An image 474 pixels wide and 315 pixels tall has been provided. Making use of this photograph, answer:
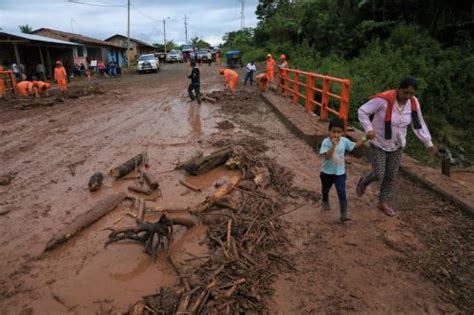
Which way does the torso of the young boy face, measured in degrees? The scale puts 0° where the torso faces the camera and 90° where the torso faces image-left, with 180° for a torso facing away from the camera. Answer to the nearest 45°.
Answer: approximately 0°

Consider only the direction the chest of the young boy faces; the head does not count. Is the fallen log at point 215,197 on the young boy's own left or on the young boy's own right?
on the young boy's own right

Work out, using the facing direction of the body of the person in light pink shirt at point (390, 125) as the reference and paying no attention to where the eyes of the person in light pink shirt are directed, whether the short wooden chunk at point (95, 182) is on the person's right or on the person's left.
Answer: on the person's right

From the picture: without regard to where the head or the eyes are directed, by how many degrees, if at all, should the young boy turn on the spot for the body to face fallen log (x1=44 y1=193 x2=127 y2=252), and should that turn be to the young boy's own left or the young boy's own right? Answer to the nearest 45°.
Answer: approximately 90° to the young boy's own right

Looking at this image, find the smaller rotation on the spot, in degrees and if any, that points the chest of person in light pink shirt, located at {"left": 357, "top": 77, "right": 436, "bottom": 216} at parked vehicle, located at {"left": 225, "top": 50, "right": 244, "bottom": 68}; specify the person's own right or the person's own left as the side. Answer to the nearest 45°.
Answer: approximately 180°

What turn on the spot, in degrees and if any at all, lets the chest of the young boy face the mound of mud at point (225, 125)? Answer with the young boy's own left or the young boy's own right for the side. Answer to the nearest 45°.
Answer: approximately 135° to the young boy's own right

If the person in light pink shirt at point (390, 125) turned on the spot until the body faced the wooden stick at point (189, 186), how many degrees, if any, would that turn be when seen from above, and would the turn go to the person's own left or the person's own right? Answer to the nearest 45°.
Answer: approximately 135° to the person's own right

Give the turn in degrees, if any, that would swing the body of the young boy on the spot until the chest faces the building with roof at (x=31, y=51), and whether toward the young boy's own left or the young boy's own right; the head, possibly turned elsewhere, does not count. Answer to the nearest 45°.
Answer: approximately 135° to the young boy's own right

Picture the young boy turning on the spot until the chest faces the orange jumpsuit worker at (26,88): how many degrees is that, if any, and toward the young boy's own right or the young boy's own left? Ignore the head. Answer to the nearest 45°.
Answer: approximately 135° to the young boy's own right

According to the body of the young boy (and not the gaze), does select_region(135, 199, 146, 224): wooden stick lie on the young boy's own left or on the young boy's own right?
on the young boy's own right

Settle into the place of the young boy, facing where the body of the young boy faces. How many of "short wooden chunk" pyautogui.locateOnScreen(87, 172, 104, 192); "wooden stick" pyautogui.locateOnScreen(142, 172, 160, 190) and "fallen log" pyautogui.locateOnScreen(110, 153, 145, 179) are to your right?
3

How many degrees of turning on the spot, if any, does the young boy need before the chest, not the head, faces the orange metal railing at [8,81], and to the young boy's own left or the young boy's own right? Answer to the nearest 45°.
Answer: approximately 135° to the young boy's own right

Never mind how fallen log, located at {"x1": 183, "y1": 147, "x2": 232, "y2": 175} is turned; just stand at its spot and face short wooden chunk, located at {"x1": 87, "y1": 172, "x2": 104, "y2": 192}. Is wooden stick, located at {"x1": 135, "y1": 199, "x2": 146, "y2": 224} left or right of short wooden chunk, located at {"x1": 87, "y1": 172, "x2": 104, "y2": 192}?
left
